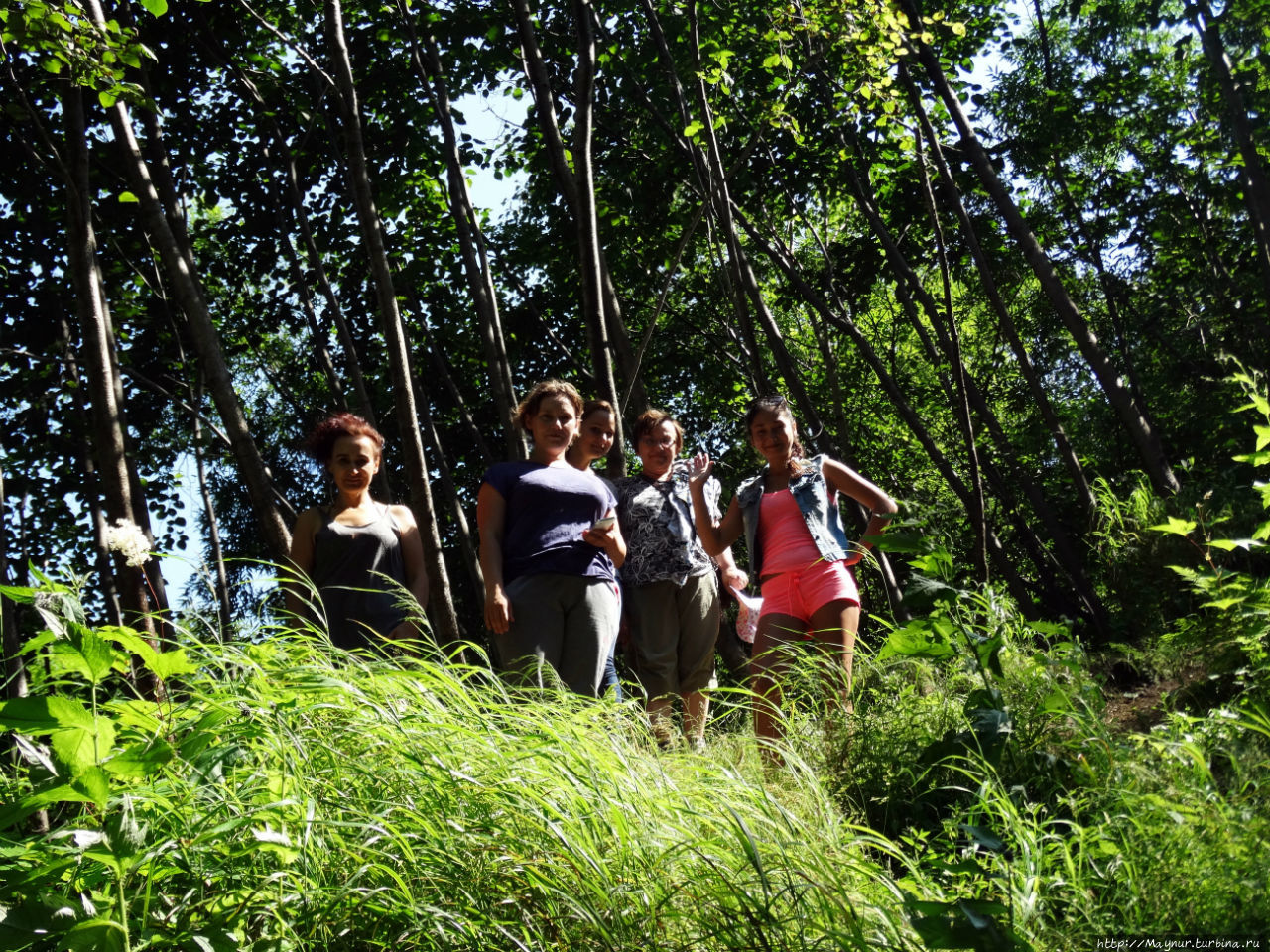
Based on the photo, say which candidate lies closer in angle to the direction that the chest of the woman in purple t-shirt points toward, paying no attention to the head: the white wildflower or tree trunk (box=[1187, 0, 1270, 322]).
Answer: the white wildflower

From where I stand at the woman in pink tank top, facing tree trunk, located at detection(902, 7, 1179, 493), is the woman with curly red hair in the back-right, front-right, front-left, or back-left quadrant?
back-left

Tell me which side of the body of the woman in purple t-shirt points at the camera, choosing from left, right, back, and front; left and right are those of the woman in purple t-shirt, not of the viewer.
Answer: front

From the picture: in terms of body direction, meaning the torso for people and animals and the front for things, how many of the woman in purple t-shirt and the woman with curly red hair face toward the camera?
2

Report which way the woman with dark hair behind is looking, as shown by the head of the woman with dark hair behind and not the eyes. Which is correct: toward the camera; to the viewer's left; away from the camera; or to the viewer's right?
toward the camera

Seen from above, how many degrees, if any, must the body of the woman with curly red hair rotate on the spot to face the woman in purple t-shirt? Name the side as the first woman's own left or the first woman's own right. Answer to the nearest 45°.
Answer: approximately 90° to the first woman's own left

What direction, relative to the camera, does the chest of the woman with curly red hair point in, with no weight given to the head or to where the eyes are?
toward the camera

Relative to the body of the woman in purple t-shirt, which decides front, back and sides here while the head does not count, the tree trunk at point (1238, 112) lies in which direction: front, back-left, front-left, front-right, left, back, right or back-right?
back-left

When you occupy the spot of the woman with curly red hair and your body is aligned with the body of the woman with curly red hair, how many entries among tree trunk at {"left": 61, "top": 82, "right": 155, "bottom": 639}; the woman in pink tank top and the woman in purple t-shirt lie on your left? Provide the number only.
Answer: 2

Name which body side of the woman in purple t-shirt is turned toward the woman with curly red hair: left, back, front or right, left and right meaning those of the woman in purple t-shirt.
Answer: right

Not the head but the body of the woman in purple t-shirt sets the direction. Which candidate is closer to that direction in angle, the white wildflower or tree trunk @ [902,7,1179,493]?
the white wildflower

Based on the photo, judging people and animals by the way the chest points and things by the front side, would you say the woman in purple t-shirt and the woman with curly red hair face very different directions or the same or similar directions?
same or similar directions

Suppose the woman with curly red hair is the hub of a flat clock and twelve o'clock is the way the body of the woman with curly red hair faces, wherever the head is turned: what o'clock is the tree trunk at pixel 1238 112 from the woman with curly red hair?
The tree trunk is roughly at 8 o'clock from the woman with curly red hair.

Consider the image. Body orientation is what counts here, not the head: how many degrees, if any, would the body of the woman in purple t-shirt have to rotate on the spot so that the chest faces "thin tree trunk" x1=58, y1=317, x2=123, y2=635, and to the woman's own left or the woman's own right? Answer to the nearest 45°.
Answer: approximately 135° to the woman's own right

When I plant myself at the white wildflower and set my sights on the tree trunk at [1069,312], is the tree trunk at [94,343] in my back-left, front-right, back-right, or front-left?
front-left
